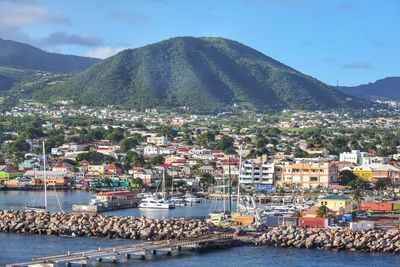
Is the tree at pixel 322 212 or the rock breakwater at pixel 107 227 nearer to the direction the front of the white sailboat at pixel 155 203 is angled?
the tree

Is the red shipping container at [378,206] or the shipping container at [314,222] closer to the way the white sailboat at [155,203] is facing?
the red shipping container

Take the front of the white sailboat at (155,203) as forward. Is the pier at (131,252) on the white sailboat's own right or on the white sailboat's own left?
on the white sailboat's own right

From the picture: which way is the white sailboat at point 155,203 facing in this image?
to the viewer's right

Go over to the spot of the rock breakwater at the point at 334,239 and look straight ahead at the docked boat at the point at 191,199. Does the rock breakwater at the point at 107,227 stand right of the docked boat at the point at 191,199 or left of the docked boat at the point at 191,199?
left
